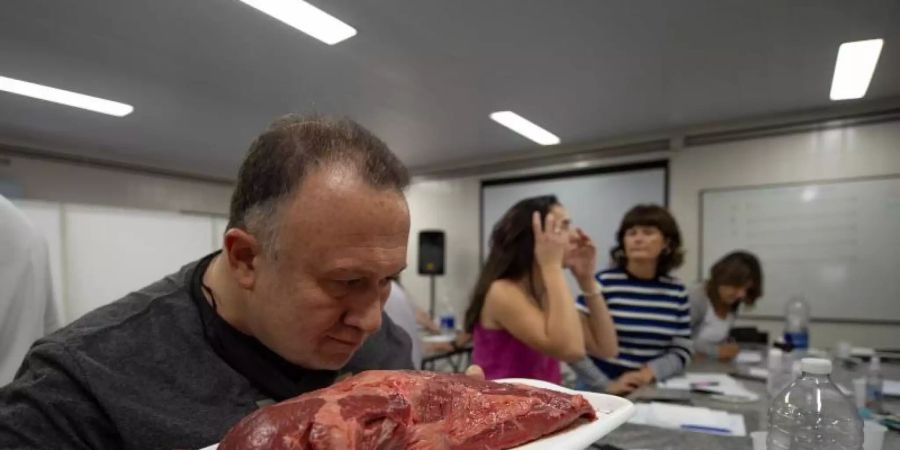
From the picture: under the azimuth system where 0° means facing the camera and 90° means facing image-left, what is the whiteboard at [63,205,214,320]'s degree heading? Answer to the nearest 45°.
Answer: approximately 315°

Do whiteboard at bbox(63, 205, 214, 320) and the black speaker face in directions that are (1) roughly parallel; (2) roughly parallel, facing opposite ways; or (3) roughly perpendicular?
roughly perpendicular

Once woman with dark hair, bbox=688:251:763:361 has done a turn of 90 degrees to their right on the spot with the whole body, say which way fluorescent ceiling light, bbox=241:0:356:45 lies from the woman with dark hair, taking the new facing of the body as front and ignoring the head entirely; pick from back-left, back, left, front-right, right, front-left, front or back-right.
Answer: front

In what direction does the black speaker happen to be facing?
toward the camera

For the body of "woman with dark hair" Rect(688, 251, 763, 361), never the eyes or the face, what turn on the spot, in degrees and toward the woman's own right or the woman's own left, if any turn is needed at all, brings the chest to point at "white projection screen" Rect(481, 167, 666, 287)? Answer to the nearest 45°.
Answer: approximately 180°

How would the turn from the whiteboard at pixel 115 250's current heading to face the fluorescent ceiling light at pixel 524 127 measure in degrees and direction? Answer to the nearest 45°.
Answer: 0° — it already faces it

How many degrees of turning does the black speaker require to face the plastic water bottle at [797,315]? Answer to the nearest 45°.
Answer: approximately 45° to its left

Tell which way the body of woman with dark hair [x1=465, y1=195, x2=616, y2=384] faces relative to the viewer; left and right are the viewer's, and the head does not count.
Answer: facing to the right of the viewer

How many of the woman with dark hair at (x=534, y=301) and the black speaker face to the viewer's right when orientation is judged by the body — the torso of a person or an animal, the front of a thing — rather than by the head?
1

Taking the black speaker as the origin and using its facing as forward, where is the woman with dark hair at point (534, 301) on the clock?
The woman with dark hair is roughly at 12 o'clock from the black speaker.

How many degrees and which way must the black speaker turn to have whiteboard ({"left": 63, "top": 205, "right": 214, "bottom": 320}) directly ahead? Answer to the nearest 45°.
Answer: approximately 45° to its right

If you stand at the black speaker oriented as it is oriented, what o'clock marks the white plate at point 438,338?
The white plate is roughly at 12 o'clock from the black speaker.

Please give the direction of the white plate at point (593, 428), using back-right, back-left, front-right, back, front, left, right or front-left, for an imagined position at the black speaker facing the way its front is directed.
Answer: front
